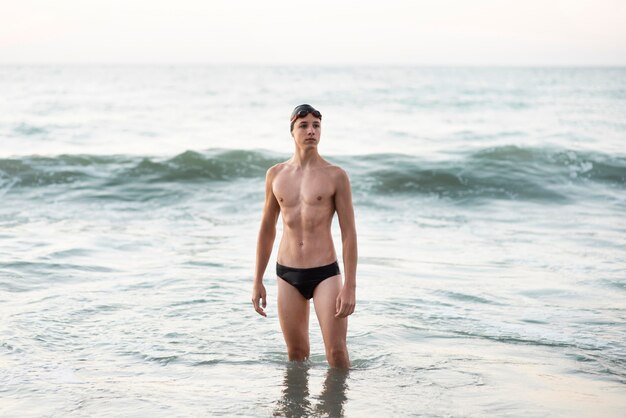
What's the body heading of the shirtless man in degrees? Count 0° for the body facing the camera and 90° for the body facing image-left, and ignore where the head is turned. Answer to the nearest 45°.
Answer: approximately 0°
